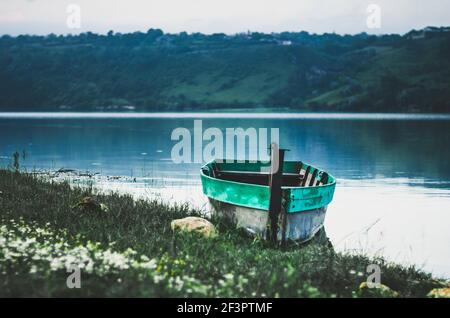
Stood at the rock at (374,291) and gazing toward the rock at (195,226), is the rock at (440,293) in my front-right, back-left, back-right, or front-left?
back-right

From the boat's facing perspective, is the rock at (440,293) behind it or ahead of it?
ahead

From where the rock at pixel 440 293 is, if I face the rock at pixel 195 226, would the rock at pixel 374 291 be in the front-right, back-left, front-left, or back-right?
front-left

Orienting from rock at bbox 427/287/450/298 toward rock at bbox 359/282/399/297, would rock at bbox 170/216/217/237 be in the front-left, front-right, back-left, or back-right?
front-right

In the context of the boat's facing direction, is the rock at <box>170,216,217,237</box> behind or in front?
in front

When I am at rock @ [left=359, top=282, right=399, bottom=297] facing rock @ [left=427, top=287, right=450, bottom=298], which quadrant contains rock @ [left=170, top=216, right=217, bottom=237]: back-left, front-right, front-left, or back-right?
back-left
